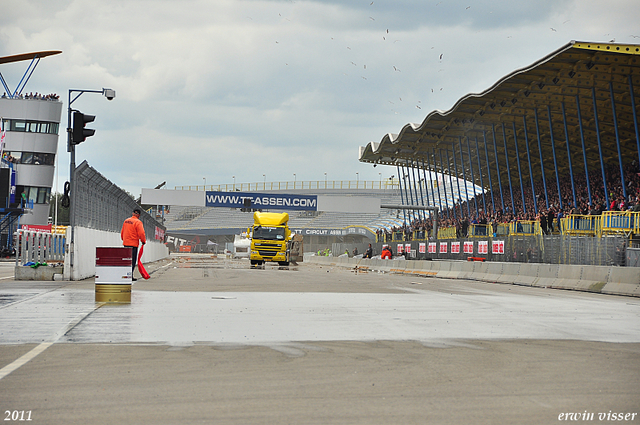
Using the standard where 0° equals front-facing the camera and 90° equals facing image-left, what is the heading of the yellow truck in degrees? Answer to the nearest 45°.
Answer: approximately 0°

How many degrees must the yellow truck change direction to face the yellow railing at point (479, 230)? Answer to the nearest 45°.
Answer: approximately 90° to its left

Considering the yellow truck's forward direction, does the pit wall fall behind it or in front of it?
in front

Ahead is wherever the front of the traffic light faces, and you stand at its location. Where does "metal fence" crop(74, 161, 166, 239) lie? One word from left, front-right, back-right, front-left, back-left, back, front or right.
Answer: left
